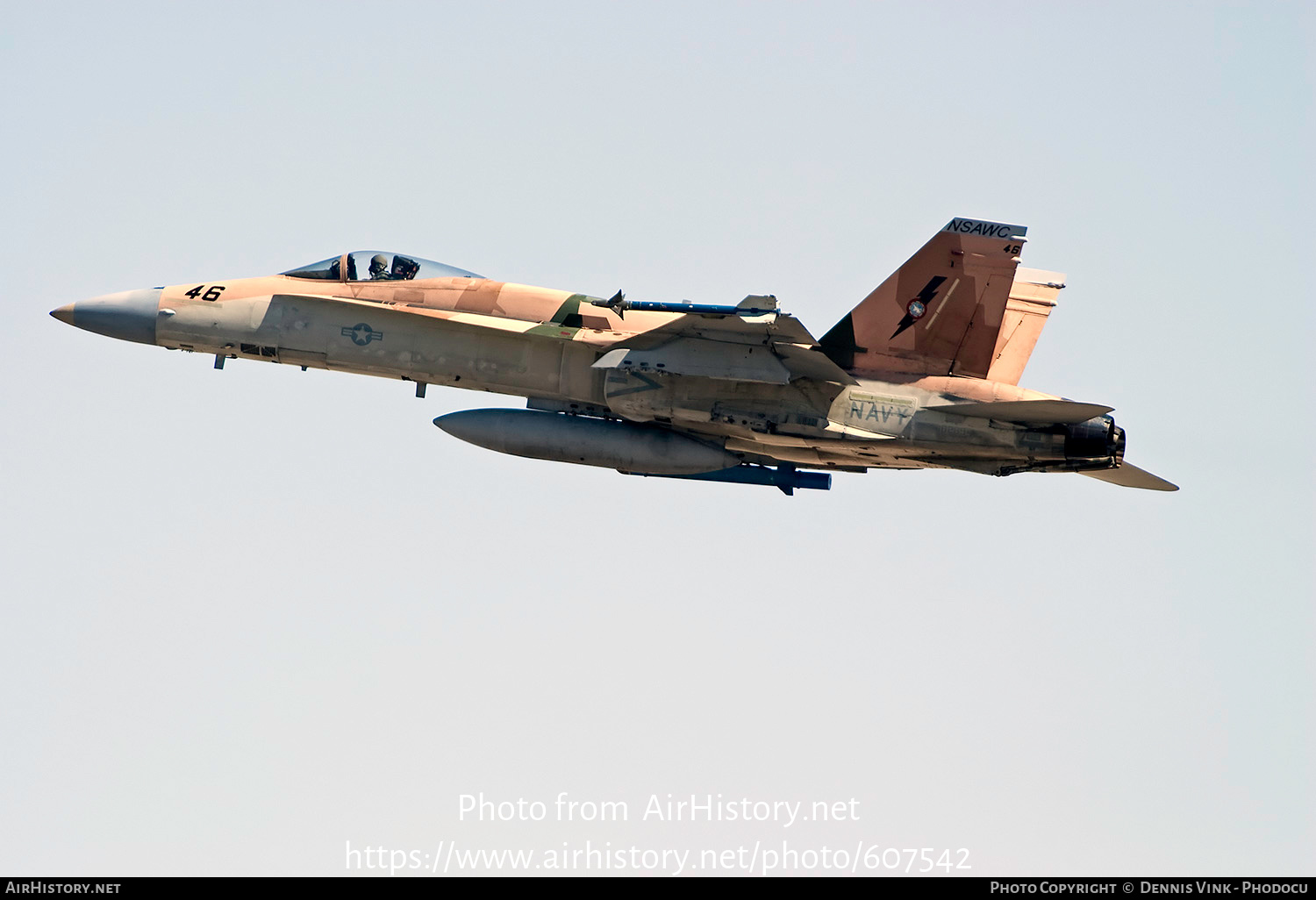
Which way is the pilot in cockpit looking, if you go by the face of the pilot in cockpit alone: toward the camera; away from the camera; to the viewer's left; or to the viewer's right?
to the viewer's left

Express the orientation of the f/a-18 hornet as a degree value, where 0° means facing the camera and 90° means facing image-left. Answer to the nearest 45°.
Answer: approximately 90°
